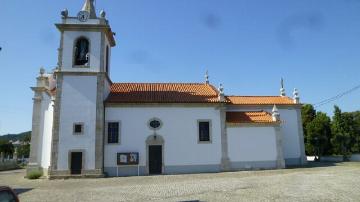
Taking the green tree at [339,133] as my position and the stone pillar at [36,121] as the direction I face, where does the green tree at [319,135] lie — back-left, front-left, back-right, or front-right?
front-right

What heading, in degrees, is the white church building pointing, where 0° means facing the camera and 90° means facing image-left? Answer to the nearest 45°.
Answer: approximately 90°

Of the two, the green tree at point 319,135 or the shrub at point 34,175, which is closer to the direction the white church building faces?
the shrub

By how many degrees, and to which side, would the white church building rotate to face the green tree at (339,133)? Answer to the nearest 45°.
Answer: approximately 135° to its right

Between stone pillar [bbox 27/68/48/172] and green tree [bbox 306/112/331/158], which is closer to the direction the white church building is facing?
the stone pillar

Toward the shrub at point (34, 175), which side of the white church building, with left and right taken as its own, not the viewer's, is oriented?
front

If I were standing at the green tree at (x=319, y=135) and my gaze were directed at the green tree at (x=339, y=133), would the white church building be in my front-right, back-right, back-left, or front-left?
back-right

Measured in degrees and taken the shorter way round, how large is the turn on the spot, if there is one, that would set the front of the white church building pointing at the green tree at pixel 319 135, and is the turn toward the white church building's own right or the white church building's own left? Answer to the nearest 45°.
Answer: approximately 135° to the white church building's own right
